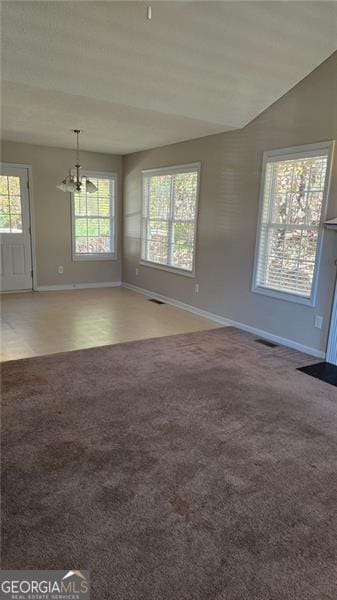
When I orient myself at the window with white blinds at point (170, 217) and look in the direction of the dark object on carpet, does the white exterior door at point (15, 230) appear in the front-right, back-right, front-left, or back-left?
back-right

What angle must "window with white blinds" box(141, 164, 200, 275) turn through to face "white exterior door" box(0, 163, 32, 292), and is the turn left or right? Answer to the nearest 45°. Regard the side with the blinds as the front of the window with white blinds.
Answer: approximately 45° to its right

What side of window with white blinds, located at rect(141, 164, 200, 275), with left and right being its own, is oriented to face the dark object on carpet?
left

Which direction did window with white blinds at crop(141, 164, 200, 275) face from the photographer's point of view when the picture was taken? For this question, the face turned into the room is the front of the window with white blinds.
facing the viewer and to the left of the viewer

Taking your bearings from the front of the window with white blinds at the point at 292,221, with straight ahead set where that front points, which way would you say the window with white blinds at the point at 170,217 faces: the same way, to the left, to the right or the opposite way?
the same way

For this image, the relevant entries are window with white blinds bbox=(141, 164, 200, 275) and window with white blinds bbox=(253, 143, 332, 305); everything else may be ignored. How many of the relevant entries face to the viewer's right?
0

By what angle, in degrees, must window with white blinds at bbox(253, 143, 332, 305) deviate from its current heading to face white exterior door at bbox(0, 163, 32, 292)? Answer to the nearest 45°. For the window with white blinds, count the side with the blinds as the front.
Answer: approximately 45° to its right

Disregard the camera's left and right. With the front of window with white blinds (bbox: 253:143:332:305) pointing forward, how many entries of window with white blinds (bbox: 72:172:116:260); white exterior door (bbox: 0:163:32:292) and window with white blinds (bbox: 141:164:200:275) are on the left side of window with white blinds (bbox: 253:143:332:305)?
0

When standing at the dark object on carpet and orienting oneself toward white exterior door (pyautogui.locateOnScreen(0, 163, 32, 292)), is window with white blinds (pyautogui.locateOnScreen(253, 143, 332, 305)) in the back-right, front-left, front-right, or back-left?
front-right

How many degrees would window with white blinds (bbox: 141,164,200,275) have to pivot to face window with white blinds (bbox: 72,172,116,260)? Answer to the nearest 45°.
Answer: approximately 90° to its right

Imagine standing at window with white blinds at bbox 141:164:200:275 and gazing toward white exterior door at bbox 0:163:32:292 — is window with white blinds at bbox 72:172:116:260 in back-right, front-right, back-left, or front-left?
front-right

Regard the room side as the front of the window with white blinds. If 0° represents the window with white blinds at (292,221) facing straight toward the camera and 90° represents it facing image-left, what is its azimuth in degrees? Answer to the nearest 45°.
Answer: approximately 45°

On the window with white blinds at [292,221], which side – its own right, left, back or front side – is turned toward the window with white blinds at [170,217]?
right

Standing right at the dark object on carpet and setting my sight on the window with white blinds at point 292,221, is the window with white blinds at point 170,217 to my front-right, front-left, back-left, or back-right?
front-left
